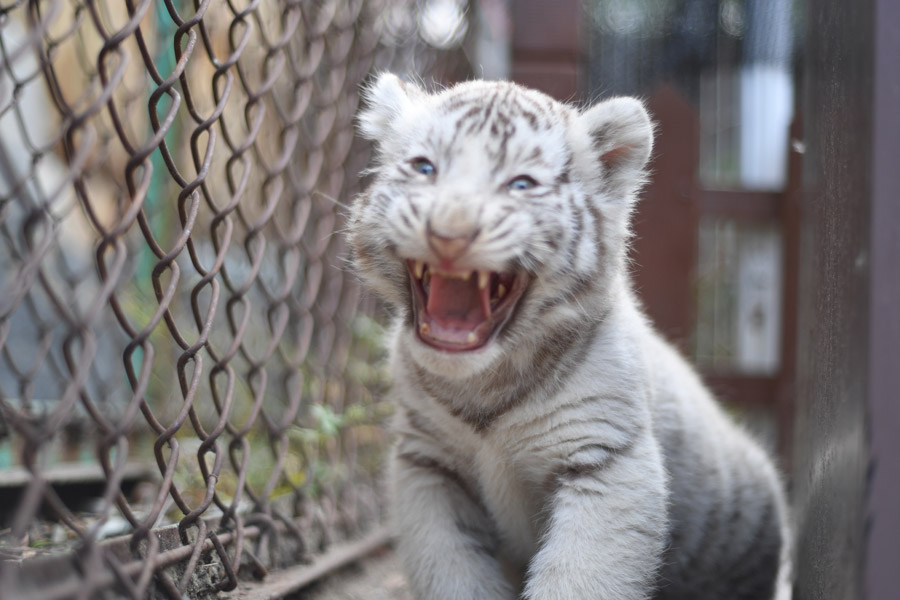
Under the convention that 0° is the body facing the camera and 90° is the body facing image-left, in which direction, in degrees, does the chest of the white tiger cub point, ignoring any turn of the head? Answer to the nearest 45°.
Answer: approximately 45°

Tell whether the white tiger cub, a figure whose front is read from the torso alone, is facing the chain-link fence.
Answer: no
